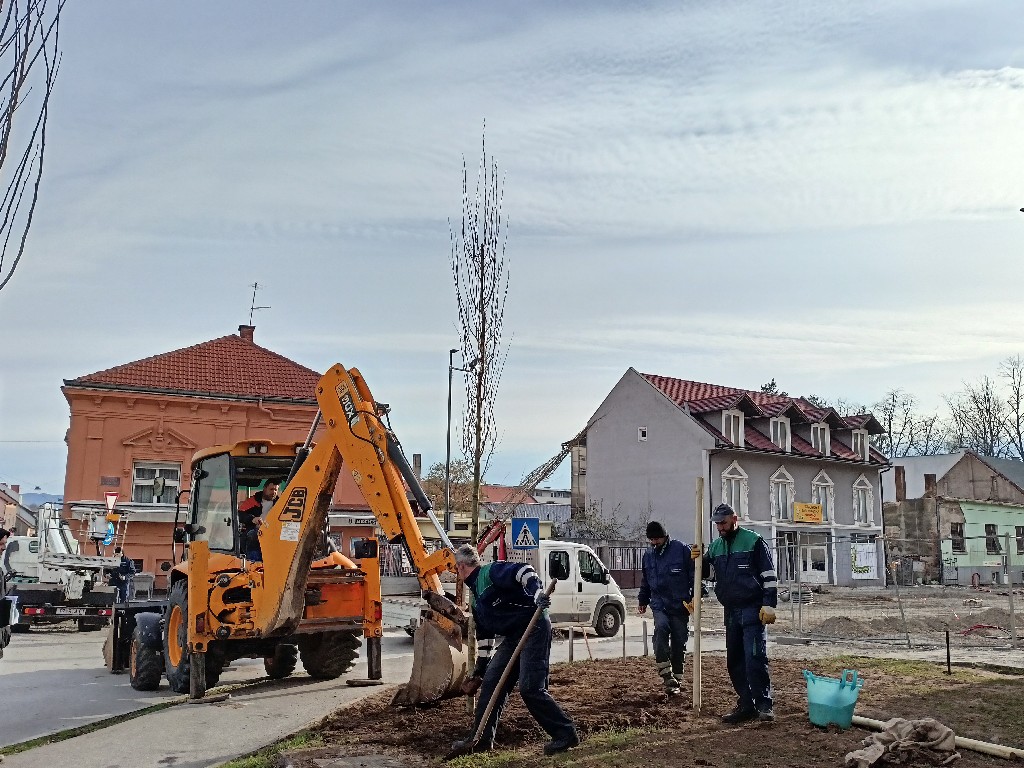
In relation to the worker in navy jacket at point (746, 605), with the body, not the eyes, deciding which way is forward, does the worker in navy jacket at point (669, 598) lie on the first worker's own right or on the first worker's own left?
on the first worker's own right

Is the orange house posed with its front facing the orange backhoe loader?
yes

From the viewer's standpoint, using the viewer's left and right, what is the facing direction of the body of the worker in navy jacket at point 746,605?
facing the viewer and to the left of the viewer

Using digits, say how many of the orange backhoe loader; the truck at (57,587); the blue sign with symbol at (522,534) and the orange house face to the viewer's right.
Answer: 0

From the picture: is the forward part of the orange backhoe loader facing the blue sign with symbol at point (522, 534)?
no

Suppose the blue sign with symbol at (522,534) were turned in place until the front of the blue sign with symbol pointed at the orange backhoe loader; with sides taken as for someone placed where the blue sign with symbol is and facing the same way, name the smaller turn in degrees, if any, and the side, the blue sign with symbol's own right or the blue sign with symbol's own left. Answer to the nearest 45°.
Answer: approximately 45° to the blue sign with symbol's own right

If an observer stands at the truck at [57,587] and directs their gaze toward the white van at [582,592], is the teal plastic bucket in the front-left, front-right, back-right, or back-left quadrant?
front-right

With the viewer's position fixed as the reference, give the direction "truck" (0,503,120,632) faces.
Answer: facing away from the viewer

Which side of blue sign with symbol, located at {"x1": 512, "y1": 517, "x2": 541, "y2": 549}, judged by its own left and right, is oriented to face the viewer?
front

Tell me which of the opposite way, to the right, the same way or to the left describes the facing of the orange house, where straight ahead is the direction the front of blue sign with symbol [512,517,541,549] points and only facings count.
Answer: the same way

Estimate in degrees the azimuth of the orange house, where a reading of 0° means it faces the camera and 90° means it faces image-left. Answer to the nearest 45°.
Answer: approximately 0°

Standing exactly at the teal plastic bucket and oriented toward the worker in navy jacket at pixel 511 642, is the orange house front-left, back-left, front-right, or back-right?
front-right

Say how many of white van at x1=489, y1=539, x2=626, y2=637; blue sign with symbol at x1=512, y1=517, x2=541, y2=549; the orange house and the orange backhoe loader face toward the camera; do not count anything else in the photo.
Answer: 2

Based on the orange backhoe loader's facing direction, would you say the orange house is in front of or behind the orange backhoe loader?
in front

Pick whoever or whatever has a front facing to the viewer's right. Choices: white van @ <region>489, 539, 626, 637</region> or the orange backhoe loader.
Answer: the white van

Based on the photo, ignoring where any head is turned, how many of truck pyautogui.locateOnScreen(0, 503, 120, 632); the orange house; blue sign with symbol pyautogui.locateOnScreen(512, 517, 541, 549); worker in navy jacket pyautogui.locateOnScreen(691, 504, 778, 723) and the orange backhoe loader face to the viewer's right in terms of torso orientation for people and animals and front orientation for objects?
0
